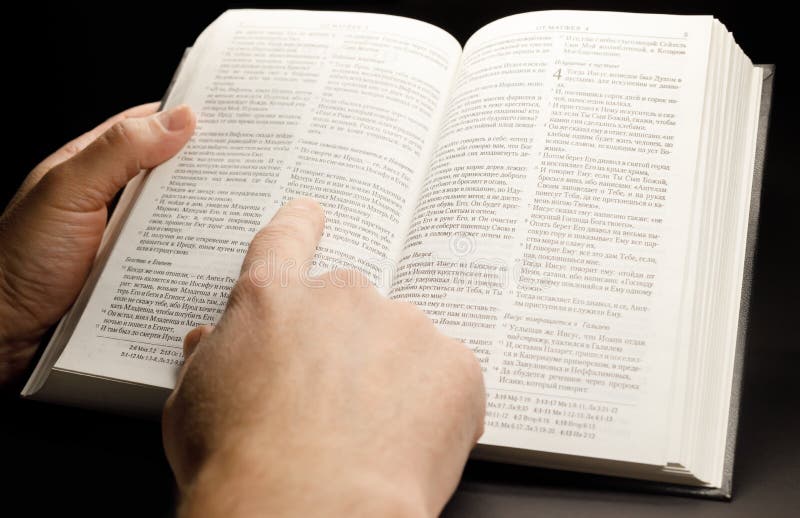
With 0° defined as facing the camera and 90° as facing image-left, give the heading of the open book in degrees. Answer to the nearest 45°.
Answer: approximately 0°
